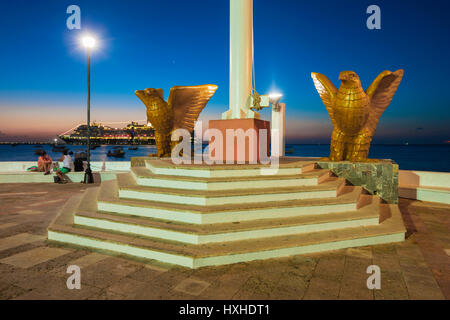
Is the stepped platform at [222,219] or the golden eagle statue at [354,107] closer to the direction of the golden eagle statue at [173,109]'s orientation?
the stepped platform

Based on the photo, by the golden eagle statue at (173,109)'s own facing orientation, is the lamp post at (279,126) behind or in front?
behind

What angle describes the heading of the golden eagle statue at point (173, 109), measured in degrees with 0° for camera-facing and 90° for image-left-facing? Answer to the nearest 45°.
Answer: approximately 45°

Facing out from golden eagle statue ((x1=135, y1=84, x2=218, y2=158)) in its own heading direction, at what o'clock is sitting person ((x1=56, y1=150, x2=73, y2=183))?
The sitting person is roughly at 3 o'clock from the golden eagle statue.

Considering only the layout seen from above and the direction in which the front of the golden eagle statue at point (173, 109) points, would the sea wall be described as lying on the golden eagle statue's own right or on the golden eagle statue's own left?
on the golden eagle statue's own right

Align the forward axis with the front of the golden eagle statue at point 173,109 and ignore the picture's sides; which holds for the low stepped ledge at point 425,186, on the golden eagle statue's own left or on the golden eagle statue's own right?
on the golden eagle statue's own left
